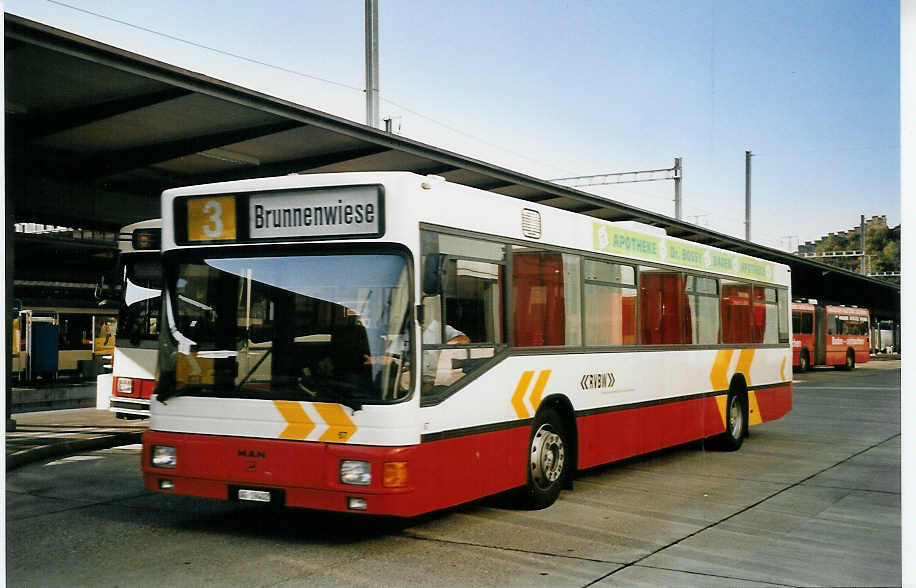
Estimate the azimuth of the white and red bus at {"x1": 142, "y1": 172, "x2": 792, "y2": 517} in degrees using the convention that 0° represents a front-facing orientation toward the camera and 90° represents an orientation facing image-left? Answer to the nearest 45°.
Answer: approximately 45°

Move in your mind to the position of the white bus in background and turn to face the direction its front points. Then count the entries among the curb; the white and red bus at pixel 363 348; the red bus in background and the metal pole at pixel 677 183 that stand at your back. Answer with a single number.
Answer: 2

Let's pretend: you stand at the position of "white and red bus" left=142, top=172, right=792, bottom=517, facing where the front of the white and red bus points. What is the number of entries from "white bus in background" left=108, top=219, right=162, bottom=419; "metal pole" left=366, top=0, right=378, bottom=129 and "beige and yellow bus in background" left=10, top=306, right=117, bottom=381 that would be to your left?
0

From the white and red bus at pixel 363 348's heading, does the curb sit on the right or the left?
on its right

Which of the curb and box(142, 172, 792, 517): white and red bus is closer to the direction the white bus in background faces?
the curb

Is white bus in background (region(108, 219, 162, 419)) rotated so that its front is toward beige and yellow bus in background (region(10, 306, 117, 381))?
no

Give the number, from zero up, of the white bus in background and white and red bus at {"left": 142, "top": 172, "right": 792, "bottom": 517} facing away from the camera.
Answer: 0

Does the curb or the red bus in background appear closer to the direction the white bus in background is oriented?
the curb

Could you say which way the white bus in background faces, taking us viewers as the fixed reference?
facing the viewer and to the left of the viewer

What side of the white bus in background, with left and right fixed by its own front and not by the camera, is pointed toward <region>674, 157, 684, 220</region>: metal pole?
back

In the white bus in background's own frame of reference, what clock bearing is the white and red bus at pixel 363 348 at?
The white and red bus is roughly at 10 o'clock from the white bus in background.

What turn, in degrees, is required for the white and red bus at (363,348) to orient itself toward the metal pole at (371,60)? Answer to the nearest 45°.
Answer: approximately 135° to its right

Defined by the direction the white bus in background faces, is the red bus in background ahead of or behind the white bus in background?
behind

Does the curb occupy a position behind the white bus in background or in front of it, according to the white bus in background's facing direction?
in front

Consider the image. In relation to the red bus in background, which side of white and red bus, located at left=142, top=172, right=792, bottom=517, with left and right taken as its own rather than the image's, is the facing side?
back

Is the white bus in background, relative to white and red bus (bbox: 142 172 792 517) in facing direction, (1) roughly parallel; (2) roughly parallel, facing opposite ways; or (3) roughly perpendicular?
roughly parallel
